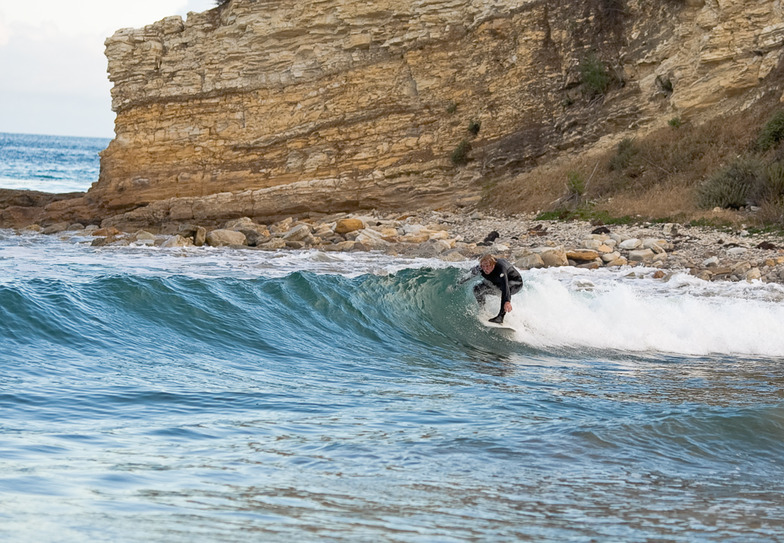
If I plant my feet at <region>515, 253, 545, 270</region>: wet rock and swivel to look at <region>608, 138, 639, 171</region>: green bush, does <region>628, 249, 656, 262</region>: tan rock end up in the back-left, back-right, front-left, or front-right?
front-right

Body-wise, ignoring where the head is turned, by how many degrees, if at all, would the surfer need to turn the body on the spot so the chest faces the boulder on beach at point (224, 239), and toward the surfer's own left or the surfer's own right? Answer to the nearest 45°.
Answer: approximately 90° to the surfer's own right

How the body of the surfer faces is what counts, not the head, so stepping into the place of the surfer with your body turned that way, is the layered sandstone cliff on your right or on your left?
on your right

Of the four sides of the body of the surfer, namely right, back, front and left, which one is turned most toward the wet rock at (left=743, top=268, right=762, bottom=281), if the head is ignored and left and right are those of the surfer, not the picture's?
back

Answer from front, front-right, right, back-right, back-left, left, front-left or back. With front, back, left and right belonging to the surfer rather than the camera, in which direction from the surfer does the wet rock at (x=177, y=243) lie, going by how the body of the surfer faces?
right

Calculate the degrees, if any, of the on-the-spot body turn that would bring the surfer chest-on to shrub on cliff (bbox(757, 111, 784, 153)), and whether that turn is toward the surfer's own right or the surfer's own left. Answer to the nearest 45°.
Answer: approximately 180°

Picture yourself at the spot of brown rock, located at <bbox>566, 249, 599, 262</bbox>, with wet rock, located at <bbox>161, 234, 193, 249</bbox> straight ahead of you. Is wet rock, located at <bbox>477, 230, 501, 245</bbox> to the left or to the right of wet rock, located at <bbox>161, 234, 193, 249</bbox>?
right

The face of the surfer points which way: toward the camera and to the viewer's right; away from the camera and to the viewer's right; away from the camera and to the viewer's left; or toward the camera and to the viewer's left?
toward the camera and to the viewer's left

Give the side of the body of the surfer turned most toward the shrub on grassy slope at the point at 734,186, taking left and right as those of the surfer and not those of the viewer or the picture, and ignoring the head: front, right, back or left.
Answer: back

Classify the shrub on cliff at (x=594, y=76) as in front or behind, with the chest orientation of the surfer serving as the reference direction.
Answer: behind

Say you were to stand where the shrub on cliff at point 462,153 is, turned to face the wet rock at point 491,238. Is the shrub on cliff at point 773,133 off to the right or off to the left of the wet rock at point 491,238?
left

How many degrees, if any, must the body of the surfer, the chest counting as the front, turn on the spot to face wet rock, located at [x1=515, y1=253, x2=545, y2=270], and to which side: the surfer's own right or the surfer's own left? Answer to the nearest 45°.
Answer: approximately 135° to the surfer's own right

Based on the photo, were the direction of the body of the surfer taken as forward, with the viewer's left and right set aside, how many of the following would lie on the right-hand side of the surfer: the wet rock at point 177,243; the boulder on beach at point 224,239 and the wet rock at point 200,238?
3

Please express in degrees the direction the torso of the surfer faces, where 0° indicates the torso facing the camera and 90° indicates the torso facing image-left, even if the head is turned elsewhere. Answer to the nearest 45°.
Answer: approximately 45°

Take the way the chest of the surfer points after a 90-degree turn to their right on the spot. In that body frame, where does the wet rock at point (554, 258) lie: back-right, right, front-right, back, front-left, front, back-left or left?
front-right

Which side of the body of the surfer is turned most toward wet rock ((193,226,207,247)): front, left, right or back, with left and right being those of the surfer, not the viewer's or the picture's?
right

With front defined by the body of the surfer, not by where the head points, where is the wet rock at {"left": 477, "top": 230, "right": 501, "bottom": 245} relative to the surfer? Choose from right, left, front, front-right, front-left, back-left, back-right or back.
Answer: back-right
